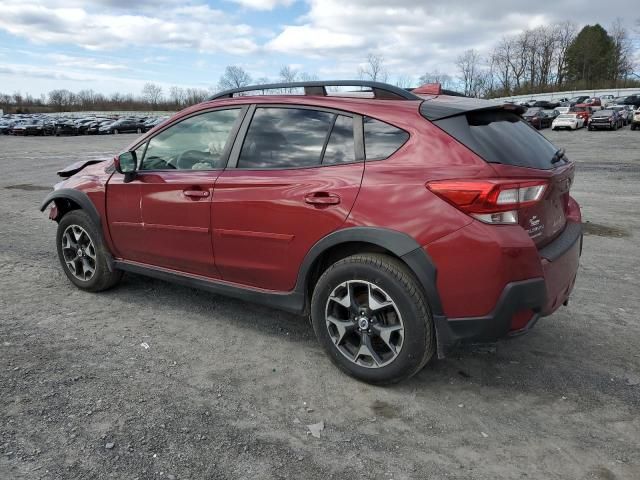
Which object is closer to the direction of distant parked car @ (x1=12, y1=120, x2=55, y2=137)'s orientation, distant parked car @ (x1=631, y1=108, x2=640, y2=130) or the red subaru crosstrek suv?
the red subaru crosstrek suv

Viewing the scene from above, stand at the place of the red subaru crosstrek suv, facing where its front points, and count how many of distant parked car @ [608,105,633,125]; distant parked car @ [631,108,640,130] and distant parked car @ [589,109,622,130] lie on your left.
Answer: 0

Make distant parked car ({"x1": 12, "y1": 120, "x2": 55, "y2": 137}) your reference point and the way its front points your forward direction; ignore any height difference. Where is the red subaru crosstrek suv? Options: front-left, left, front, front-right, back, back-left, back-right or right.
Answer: front-left

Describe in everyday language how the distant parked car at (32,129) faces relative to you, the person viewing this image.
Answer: facing the viewer and to the left of the viewer

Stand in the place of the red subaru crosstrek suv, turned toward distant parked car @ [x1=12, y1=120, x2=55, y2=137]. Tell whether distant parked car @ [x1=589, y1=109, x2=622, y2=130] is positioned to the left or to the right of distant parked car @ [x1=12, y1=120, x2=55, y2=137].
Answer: right

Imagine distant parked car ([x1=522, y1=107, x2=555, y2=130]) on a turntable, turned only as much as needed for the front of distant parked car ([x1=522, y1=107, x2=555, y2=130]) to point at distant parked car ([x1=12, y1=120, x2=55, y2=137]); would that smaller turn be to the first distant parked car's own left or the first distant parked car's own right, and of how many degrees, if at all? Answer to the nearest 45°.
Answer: approximately 45° to the first distant parked car's own right

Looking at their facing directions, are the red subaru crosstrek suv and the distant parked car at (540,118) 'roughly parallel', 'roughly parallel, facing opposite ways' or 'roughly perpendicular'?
roughly perpendicular

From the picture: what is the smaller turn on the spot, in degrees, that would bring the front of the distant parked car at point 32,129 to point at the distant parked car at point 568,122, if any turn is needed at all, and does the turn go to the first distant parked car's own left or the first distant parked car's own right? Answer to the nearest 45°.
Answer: approximately 90° to the first distant parked car's own left

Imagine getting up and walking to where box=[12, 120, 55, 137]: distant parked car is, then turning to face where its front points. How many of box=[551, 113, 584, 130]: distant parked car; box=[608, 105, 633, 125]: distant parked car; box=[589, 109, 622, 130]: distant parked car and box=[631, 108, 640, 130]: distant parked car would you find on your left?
4

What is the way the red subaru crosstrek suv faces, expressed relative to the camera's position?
facing away from the viewer and to the left of the viewer

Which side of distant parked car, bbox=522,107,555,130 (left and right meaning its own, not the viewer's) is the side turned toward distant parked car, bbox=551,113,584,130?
left

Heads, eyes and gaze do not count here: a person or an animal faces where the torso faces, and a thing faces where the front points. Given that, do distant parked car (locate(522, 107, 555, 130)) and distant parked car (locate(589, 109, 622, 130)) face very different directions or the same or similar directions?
same or similar directions

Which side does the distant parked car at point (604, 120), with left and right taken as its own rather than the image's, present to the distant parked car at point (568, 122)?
right

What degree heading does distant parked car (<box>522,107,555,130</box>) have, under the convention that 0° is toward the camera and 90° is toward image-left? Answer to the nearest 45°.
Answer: approximately 45°

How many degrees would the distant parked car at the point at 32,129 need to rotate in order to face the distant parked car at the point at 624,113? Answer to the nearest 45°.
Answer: approximately 90° to its left

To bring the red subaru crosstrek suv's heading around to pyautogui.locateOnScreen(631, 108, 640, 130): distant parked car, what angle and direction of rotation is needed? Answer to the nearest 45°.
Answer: approximately 90° to its right
